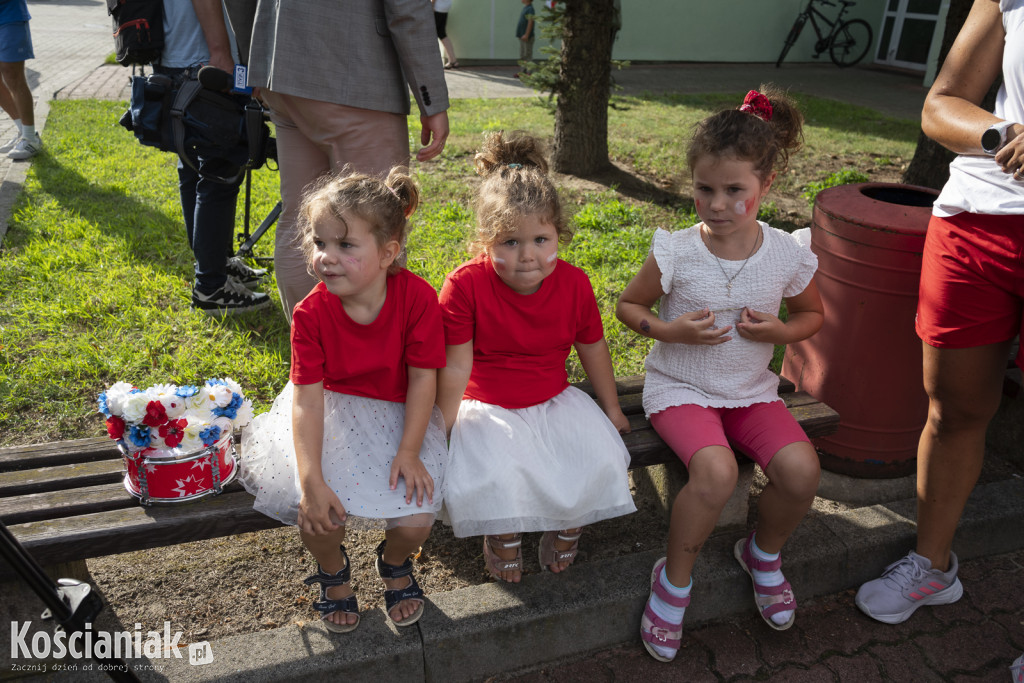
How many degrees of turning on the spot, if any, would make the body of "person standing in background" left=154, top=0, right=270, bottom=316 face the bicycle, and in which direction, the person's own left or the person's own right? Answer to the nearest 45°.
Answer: approximately 45° to the person's own left

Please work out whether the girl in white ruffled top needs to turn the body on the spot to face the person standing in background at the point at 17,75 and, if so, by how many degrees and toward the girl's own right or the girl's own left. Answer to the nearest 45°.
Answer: approximately 135° to the girl's own right

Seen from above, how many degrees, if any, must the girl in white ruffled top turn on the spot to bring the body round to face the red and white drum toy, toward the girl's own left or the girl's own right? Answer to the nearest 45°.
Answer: approximately 45° to the girl's own right

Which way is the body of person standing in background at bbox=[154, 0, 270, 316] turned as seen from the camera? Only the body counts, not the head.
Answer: to the viewer's right

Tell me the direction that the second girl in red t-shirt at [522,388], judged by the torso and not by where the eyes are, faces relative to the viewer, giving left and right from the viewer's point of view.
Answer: facing the viewer

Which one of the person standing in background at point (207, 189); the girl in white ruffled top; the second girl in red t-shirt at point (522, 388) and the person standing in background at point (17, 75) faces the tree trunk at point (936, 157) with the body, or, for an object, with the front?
the person standing in background at point (207, 189)

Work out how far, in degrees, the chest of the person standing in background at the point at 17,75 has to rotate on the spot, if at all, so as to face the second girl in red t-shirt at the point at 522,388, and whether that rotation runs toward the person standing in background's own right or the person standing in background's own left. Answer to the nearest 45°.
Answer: approximately 45° to the person standing in background's own left

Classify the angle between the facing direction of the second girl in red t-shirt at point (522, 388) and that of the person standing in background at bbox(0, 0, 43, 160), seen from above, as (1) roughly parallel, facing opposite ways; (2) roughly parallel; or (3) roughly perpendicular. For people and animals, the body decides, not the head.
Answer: roughly perpendicular

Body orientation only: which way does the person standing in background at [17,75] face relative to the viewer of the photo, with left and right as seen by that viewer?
facing the viewer and to the left of the viewer

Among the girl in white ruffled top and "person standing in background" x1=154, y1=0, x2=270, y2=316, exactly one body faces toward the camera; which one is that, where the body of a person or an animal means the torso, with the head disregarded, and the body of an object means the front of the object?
the girl in white ruffled top

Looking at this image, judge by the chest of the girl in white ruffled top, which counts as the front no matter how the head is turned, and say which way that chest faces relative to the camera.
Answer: toward the camera

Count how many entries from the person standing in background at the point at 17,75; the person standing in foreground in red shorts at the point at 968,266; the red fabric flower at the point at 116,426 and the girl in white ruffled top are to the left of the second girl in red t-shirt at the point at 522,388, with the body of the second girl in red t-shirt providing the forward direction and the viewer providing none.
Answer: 2

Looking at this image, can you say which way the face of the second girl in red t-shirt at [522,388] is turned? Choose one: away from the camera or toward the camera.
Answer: toward the camera

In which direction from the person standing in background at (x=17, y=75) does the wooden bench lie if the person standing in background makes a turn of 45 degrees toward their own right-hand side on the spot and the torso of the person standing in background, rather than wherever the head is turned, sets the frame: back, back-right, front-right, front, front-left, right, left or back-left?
left
